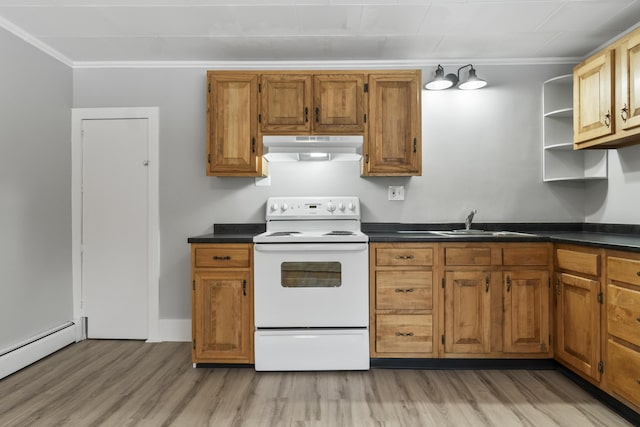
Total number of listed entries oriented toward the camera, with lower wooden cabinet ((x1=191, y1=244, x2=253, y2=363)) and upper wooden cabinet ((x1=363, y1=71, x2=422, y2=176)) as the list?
2

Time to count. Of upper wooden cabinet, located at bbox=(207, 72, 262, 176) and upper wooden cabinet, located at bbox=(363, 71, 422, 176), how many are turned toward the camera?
2

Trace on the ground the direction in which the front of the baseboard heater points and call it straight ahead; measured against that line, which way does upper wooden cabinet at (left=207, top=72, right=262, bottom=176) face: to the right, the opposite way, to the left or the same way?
to the right

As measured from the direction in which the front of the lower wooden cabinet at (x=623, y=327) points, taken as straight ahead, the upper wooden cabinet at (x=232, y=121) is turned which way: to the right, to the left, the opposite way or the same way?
to the left

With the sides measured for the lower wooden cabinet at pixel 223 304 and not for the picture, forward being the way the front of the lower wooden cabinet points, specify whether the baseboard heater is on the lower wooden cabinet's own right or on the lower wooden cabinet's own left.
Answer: on the lower wooden cabinet's own right

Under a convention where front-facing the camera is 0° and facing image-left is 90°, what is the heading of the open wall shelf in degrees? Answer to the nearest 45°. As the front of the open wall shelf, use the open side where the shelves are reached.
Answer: approximately 45°

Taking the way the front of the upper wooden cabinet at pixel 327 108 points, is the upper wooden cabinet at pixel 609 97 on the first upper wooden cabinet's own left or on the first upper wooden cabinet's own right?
on the first upper wooden cabinet's own left

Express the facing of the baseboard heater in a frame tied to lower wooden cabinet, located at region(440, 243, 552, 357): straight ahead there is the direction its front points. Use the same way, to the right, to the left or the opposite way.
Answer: to the left

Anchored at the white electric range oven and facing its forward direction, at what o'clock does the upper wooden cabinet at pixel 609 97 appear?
The upper wooden cabinet is roughly at 9 o'clock from the white electric range oven.

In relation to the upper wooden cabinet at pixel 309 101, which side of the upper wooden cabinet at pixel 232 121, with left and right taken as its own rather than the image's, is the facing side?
left

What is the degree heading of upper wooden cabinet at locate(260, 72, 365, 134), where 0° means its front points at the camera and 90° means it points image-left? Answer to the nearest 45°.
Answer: approximately 0°
